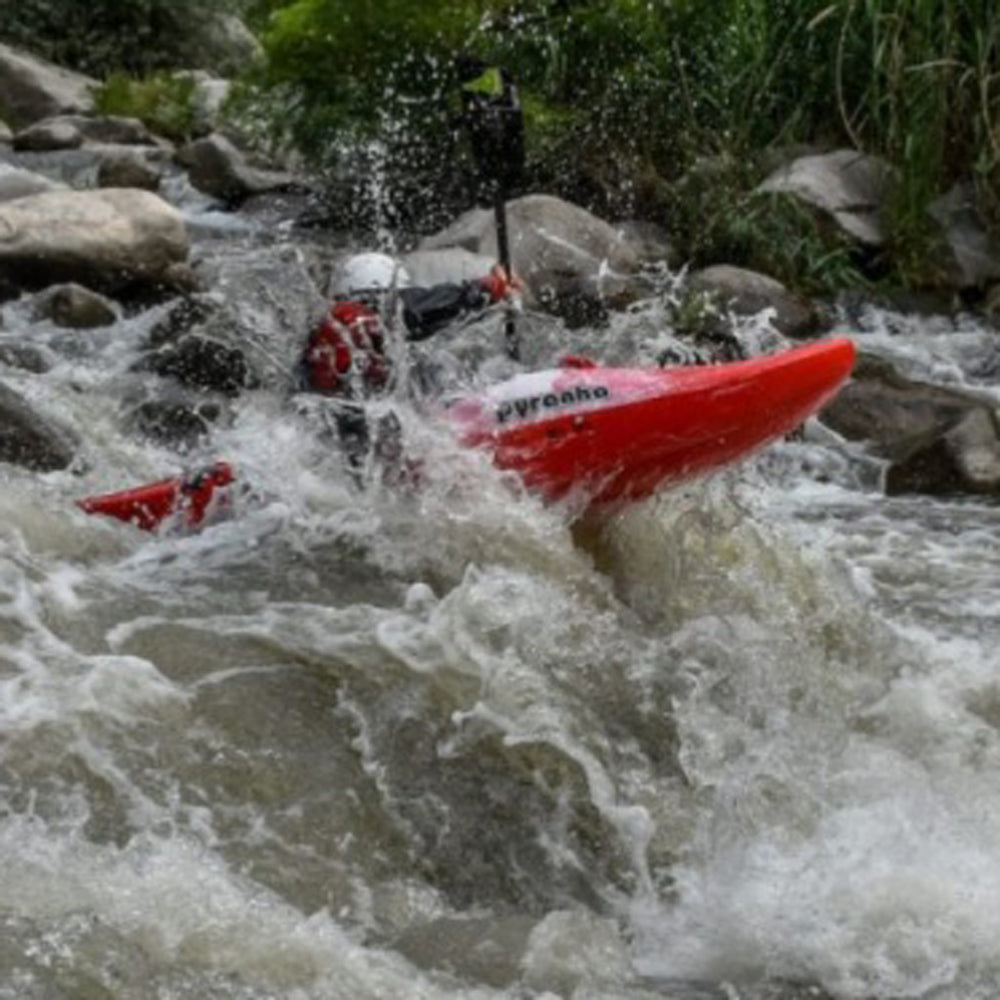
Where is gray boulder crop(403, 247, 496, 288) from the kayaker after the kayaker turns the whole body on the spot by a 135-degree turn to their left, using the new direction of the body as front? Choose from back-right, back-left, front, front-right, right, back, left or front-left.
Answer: front-right

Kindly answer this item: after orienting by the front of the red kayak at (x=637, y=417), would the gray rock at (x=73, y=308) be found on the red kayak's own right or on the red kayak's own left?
on the red kayak's own left

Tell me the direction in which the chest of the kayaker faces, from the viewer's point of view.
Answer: to the viewer's right

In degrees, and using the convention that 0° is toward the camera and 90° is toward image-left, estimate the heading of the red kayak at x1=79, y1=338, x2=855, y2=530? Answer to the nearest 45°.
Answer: approximately 270°

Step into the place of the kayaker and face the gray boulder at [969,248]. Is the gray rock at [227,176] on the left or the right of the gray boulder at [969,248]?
left

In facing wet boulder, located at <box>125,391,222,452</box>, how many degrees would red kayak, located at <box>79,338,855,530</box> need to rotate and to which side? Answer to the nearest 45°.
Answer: approximately 135° to its left

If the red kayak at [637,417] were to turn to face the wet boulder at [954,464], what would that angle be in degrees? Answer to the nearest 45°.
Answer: approximately 45° to its left

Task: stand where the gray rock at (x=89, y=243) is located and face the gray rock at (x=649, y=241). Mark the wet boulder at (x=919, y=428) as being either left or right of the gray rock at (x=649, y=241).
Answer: right

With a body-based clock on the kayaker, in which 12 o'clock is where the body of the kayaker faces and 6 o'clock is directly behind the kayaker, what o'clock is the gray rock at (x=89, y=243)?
The gray rock is roughly at 8 o'clock from the kayaker.

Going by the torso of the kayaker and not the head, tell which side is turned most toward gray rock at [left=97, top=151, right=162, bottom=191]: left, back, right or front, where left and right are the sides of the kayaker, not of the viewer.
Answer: left
